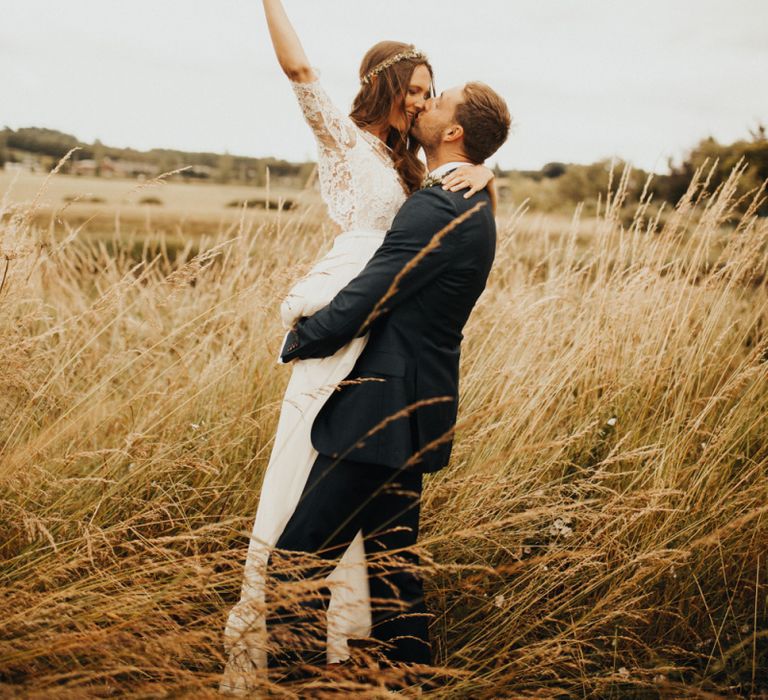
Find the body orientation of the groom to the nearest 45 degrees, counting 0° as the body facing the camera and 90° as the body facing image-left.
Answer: approximately 90°

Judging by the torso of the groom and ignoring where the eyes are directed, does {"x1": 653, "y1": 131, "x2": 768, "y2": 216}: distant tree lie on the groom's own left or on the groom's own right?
on the groom's own right

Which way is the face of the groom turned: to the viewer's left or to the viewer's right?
to the viewer's left
